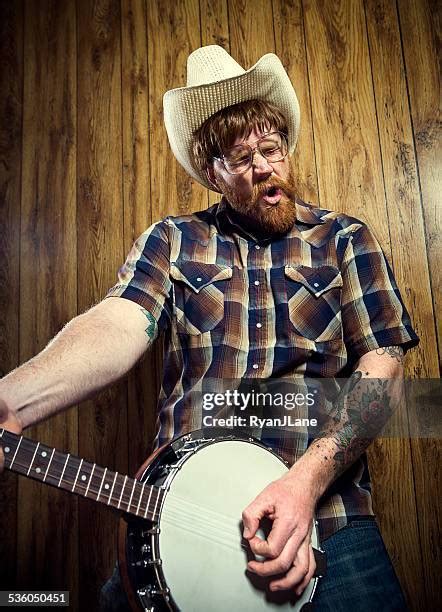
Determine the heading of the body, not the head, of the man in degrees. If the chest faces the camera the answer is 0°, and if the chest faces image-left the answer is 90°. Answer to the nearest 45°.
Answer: approximately 0°
